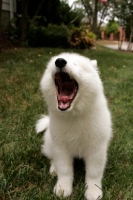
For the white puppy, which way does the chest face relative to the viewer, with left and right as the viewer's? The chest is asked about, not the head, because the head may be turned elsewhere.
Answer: facing the viewer

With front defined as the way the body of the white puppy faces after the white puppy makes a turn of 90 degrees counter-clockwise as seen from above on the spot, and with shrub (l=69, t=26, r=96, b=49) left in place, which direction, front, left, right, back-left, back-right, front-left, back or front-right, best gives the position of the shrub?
left

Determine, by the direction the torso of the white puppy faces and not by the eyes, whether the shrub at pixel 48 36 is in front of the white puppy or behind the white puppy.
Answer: behind
